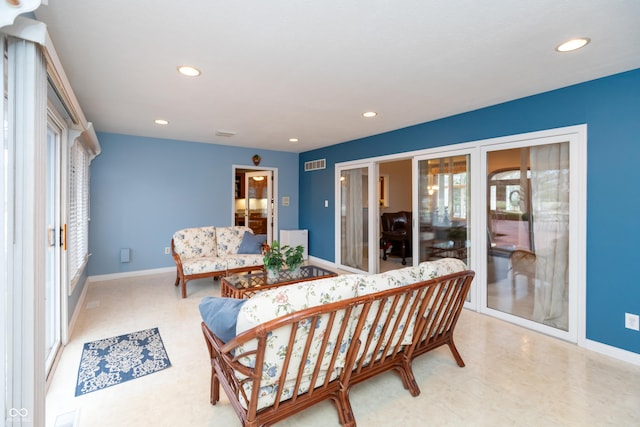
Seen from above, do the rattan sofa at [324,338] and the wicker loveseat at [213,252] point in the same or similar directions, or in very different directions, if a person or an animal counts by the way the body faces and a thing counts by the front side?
very different directions

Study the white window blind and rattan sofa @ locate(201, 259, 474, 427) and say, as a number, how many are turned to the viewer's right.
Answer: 1

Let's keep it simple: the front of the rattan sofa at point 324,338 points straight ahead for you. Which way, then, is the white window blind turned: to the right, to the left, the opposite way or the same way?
to the right

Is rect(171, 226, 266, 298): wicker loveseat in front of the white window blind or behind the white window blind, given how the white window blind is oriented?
in front

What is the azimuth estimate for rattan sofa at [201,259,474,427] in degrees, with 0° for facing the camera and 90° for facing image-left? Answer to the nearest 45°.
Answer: approximately 135°

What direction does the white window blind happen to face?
to the viewer's right

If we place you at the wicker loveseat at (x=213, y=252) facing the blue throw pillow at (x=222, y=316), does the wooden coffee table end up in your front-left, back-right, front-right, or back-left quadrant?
front-left

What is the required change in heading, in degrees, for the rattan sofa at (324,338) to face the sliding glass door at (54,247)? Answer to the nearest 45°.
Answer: approximately 45° to its left

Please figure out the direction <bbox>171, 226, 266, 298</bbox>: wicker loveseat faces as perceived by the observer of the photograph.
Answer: facing the viewer and to the right of the viewer

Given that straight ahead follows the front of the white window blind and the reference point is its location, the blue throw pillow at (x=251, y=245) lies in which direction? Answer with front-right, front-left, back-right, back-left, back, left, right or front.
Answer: front

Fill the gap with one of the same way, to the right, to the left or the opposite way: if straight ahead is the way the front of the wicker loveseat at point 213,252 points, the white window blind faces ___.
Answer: to the left

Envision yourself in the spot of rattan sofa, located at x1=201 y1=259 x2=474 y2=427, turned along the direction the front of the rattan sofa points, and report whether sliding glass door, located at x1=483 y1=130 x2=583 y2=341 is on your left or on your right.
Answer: on your right
